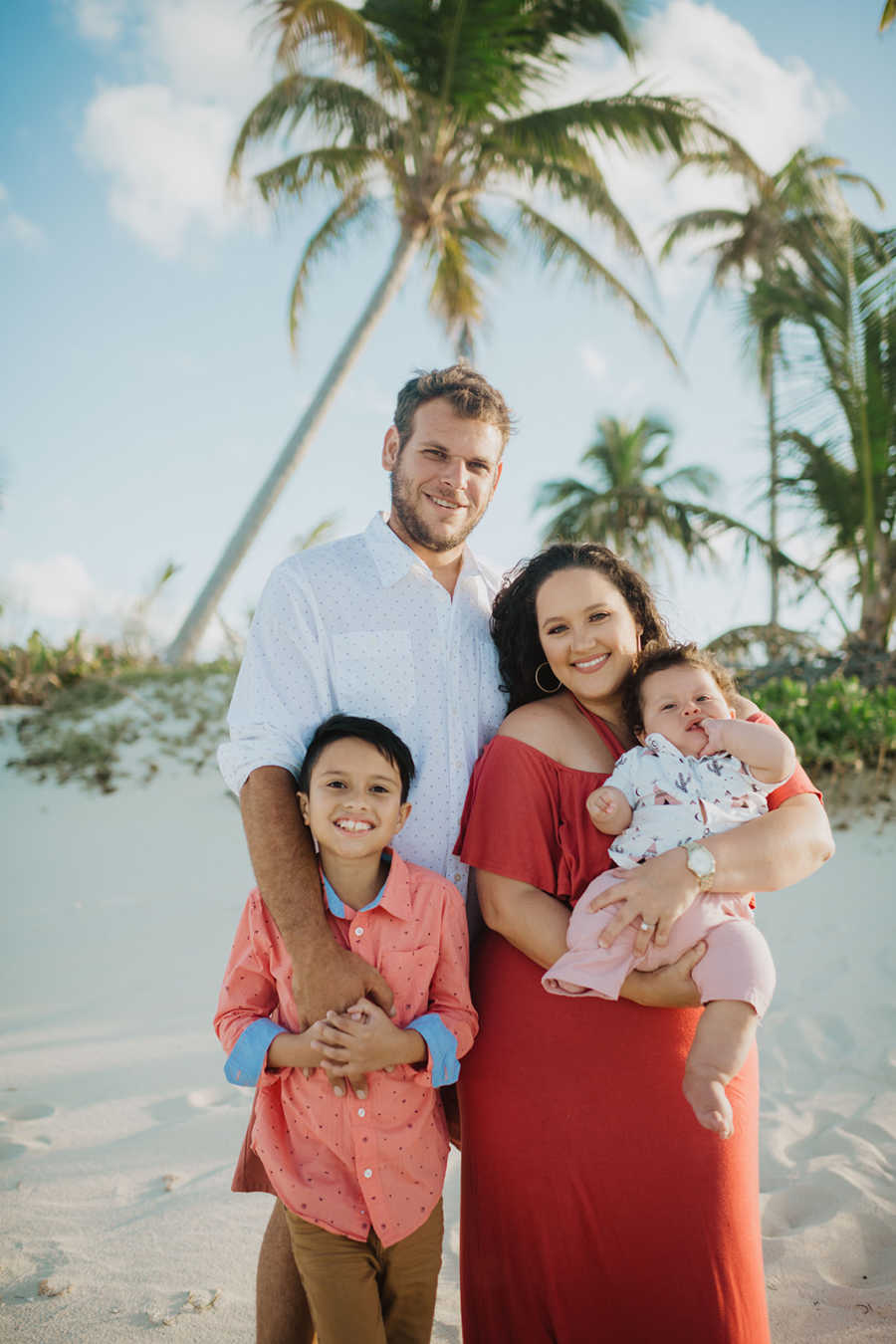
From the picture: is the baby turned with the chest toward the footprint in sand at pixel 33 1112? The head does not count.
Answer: no

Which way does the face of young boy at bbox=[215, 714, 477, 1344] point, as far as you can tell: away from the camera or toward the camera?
toward the camera

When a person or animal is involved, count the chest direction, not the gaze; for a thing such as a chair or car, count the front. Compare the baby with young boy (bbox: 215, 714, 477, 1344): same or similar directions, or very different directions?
same or similar directions

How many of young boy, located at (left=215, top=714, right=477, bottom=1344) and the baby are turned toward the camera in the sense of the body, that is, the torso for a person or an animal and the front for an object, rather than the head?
2

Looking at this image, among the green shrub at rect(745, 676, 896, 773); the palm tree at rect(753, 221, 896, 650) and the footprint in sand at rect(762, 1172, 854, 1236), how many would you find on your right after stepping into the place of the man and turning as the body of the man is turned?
0

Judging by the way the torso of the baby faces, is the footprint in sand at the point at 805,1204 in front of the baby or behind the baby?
behind

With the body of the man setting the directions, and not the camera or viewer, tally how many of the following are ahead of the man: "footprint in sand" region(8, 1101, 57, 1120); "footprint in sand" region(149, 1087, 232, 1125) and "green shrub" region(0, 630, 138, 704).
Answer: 0

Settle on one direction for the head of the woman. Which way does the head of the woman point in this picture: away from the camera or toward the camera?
toward the camera

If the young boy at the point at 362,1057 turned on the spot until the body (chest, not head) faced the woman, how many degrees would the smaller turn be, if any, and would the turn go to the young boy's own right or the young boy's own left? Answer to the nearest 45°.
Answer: approximately 90° to the young boy's own left

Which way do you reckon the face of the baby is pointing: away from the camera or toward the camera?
toward the camera

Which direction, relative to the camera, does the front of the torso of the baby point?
toward the camera

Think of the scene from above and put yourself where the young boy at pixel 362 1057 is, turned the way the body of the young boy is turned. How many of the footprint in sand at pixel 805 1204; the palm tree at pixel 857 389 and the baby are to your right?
0

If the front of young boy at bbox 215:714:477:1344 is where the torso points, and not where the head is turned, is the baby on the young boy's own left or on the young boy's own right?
on the young boy's own left

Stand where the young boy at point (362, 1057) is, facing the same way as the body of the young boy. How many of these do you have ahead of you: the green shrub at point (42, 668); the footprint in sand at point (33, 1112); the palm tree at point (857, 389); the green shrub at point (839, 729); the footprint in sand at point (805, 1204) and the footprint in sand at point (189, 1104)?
0

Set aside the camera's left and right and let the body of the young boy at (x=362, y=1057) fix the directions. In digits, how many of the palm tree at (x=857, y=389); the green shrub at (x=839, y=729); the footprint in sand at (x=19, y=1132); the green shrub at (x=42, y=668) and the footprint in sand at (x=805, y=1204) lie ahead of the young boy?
0

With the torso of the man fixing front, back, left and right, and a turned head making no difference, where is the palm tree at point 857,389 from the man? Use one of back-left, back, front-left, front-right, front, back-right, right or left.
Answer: left
